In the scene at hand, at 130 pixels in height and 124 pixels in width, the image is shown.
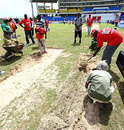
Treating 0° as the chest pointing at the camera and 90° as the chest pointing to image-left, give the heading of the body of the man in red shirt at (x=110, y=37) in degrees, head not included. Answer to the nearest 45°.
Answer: approximately 90°

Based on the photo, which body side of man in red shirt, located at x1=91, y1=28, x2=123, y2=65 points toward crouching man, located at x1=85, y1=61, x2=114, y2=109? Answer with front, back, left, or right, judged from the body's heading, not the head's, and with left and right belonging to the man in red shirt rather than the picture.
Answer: left
